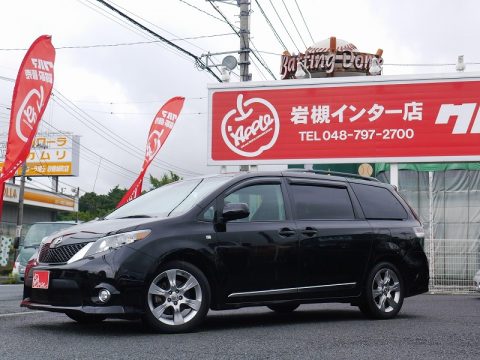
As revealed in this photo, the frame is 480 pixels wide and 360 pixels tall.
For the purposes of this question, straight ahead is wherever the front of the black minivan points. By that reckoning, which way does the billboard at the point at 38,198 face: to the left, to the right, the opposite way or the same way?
to the left

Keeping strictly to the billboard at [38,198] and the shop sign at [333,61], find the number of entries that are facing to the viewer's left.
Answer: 0

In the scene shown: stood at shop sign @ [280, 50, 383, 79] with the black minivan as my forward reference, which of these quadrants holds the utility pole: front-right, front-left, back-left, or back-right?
front-right

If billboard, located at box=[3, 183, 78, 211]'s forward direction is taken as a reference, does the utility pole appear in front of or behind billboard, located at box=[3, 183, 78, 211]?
in front

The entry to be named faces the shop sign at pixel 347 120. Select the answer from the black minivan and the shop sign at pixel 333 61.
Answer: the shop sign at pixel 333 61

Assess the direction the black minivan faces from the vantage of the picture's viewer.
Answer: facing the viewer and to the left of the viewer

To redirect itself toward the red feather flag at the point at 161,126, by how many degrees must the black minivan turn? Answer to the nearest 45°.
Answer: approximately 135° to its right

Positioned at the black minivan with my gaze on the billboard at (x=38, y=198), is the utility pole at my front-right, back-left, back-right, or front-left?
front-right

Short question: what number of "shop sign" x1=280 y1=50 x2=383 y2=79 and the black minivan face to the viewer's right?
0

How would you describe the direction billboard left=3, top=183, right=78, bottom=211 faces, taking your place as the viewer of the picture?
facing the viewer and to the right of the viewer

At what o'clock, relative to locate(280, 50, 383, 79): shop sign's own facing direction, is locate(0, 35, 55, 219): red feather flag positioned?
The red feather flag is roughly at 1 o'clock from the shop sign.

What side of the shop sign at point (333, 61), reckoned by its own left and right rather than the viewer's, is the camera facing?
front

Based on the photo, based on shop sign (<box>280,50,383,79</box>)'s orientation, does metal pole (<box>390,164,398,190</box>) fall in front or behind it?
in front
